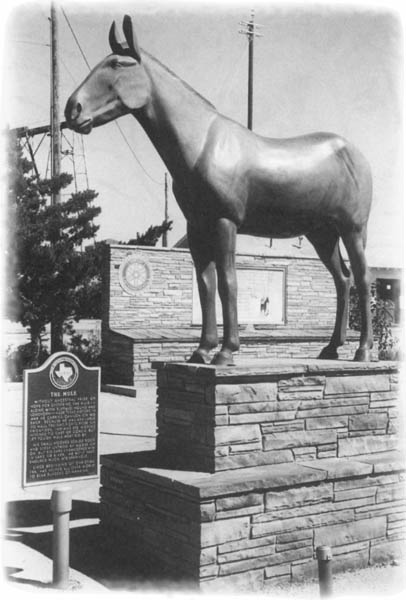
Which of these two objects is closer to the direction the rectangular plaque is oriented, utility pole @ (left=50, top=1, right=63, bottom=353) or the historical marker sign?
the historical marker sign

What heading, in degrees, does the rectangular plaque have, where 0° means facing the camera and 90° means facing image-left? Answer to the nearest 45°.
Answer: approximately 0°

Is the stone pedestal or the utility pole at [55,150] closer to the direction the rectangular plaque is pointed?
the stone pedestal

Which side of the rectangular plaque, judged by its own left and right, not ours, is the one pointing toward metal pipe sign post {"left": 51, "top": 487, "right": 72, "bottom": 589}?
front

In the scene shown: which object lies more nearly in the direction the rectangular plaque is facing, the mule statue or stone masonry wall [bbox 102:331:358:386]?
the mule statue

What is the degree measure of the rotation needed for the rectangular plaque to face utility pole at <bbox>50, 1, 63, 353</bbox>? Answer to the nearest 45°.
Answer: approximately 45° to its right

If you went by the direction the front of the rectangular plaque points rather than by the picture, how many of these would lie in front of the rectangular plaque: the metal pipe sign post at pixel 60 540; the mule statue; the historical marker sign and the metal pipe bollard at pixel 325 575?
4

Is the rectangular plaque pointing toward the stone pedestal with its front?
yes

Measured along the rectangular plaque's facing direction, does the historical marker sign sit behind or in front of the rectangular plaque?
in front

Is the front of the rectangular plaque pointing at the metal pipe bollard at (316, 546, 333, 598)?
yes

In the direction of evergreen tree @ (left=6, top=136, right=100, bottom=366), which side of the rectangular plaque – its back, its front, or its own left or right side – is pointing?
right
